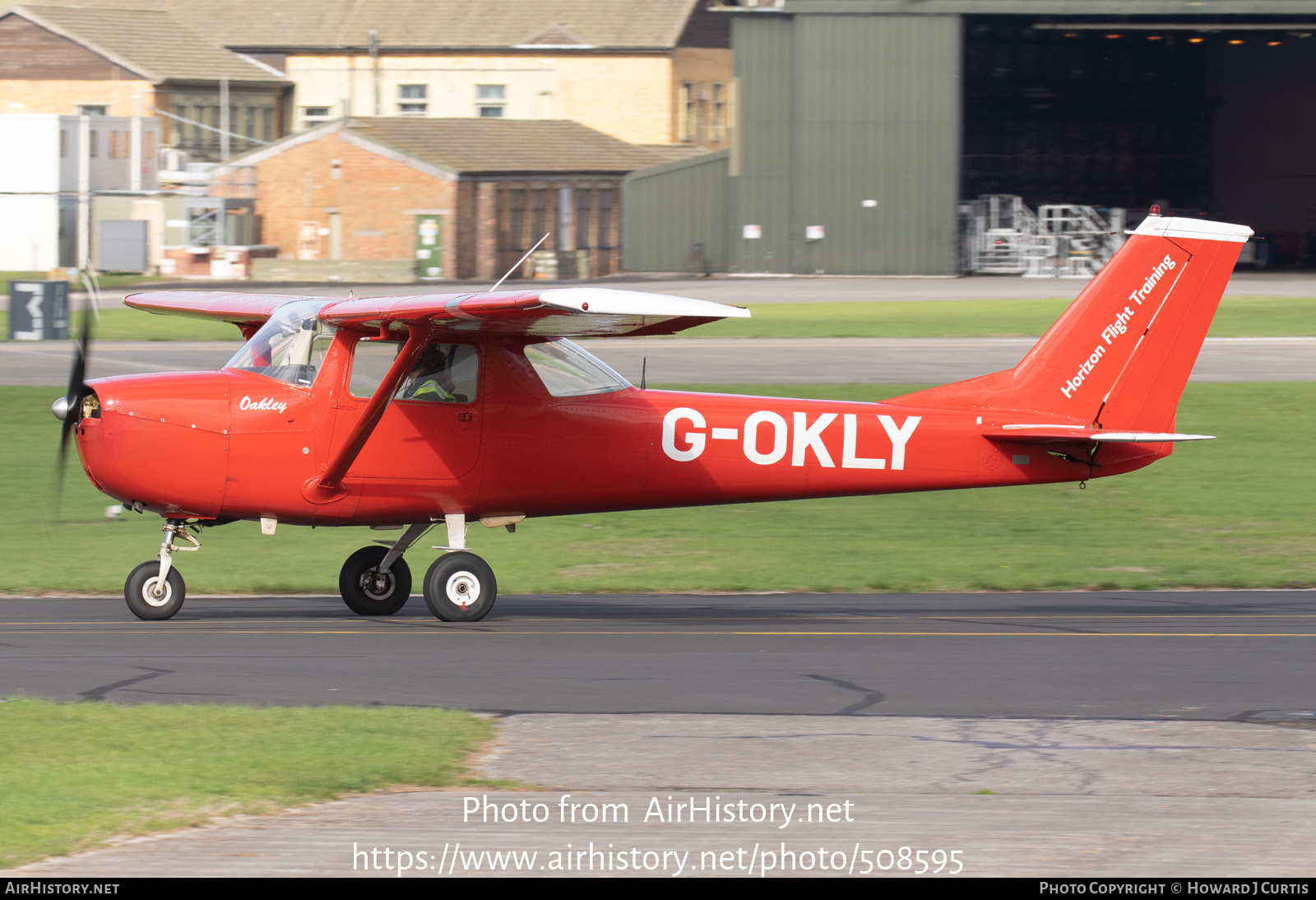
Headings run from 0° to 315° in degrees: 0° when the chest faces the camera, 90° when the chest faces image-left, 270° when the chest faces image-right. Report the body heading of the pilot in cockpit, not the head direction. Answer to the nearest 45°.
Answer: approximately 90°

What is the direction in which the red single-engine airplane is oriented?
to the viewer's left
